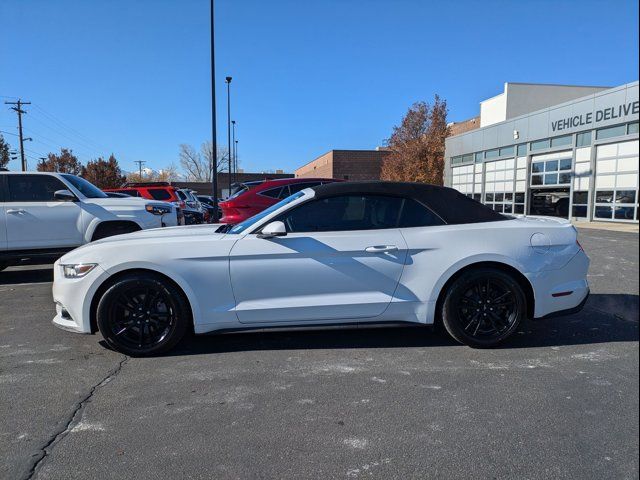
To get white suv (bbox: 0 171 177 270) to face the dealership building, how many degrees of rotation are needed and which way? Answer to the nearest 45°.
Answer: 0° — it already faces it

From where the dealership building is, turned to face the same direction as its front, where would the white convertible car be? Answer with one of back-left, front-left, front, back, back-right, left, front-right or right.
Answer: front-left

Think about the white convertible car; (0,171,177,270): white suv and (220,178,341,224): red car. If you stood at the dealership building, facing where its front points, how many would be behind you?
0

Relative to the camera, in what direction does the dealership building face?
facing the viewer and to the left of the viewer

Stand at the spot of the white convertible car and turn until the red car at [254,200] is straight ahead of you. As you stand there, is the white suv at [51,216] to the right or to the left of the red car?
left

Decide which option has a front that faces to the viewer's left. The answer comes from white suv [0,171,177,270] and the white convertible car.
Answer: the white convertible car

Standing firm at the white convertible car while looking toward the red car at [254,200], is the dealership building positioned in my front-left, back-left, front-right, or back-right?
front-right

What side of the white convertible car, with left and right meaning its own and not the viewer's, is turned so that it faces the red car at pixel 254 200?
right

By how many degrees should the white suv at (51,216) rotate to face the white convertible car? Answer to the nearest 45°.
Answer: approximately 45° to its right

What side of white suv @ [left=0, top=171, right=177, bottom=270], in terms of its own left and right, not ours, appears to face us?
right

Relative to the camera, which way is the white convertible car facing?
to the viewer's left

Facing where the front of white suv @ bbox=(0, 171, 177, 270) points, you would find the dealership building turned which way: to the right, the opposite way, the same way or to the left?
the opposite way

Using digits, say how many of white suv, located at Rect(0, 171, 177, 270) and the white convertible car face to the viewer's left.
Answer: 1

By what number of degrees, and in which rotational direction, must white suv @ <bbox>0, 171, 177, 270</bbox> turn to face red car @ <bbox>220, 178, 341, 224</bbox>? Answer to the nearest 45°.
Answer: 0° — it already faces it

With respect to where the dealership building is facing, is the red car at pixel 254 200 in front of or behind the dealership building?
in front

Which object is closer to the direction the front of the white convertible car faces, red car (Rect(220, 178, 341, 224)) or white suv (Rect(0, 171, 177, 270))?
the white suv

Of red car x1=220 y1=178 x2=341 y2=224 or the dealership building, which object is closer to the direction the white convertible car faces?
the red car

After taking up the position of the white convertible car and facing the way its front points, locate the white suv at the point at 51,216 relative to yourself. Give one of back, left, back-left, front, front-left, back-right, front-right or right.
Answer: front-right
